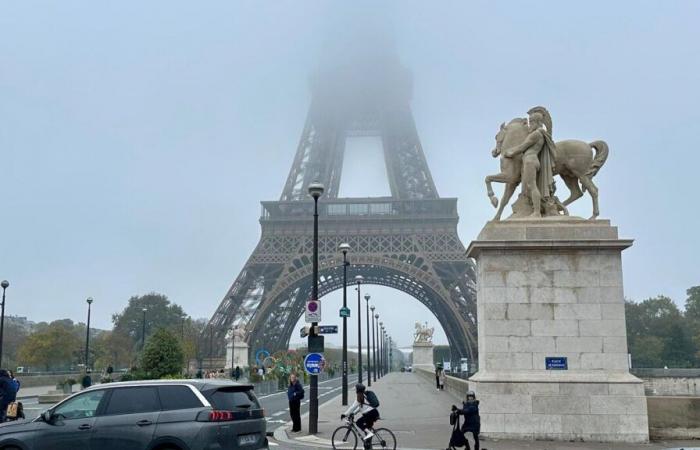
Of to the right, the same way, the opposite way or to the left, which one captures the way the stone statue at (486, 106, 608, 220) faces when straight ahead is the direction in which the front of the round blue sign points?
to the right

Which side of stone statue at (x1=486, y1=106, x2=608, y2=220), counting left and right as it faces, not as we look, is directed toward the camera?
left

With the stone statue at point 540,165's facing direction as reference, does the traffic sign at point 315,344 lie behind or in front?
in front

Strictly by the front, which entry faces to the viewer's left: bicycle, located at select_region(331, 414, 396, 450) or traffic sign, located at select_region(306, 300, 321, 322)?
the bicycle

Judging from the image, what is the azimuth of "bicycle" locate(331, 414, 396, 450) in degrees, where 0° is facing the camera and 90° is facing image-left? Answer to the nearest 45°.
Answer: approximately 90°

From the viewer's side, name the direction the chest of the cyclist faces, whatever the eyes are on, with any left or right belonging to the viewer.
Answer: facing to the left of the viewer

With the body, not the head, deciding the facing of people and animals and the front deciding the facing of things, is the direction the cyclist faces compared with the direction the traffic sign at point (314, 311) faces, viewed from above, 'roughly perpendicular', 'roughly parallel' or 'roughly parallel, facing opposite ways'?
roughly perpendicular

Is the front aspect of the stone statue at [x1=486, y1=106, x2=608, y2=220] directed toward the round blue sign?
yes

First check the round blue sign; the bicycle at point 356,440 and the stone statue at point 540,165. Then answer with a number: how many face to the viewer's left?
2

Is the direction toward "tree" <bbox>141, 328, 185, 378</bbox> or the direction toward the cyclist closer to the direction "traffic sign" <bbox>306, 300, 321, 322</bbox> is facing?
the cyclist

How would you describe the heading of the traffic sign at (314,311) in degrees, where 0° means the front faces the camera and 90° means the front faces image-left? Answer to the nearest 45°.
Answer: approximately 0°

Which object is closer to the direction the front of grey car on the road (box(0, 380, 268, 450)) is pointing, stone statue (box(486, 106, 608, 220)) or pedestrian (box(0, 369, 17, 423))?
the pedestrian
